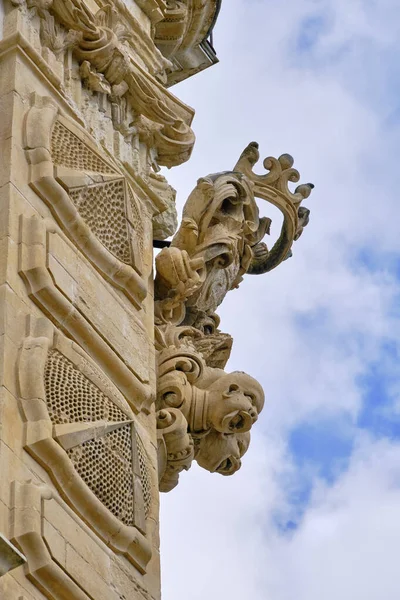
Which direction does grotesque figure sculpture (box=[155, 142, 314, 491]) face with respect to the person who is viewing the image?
facing to the right of the viewer
